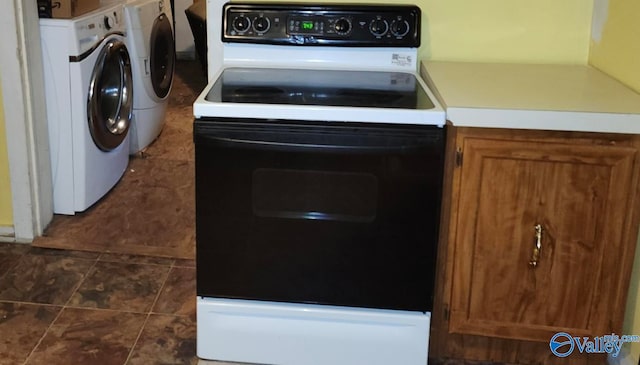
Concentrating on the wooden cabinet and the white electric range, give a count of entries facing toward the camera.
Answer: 2

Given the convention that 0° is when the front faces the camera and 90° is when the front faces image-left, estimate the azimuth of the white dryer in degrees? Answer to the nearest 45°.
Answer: approximately 315°

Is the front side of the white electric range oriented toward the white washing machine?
no

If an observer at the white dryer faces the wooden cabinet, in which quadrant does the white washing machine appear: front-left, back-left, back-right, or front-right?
front-right

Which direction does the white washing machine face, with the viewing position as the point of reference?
facing the viewer and to the right of the viewer

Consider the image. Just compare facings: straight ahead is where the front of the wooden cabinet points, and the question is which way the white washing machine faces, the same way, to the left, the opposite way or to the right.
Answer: to the left

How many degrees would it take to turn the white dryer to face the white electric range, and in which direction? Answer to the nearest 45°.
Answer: approximately 45° to its right

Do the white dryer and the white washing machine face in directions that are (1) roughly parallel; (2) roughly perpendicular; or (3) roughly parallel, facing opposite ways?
roughly parallel

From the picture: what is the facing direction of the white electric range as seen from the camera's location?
facing the viewer

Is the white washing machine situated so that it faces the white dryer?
no

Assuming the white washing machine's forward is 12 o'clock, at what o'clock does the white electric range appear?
The white electric range is roughly at 1 o'clock from the white washing machine.

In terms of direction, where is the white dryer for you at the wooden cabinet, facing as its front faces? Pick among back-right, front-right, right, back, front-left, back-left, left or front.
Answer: back-right

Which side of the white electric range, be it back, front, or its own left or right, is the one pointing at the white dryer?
back

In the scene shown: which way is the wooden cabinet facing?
toward the camera
